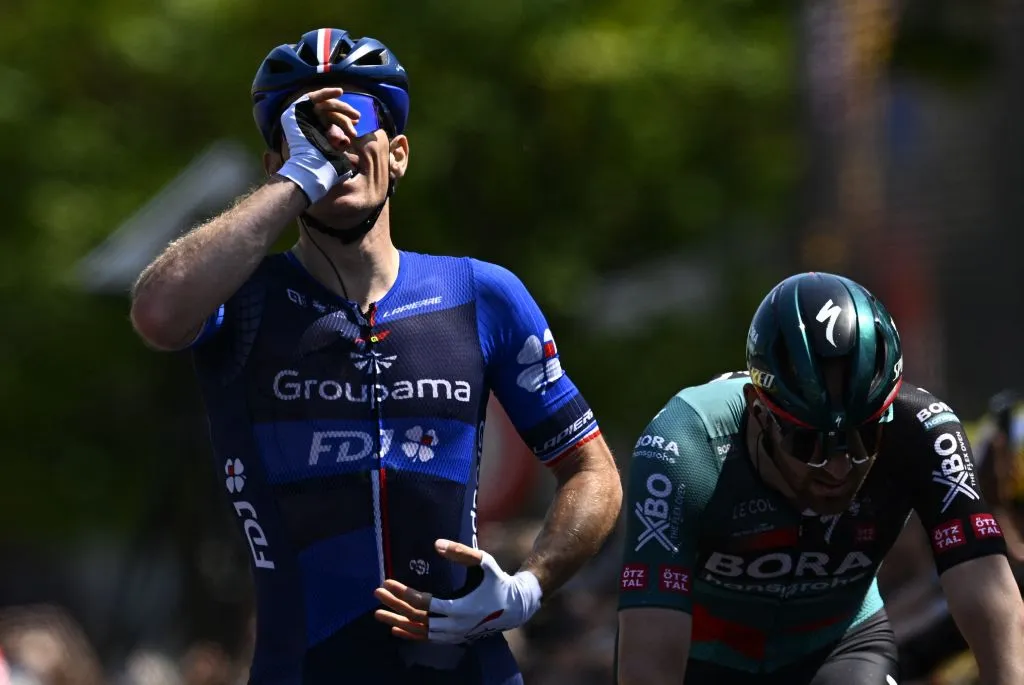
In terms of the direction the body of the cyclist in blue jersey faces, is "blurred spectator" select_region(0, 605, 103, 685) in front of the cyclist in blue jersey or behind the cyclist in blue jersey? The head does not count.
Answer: behind

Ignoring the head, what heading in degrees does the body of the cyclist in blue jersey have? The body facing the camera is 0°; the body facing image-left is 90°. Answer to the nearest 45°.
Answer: approximately 0°
